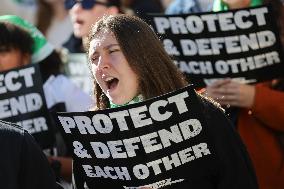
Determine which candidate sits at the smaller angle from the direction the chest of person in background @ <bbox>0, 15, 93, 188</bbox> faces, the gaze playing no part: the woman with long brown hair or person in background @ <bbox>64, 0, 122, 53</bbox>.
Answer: the woman with long brown hair

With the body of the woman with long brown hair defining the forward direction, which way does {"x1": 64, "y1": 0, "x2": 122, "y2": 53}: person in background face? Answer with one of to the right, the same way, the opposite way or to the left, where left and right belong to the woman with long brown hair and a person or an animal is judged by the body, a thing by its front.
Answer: the same way

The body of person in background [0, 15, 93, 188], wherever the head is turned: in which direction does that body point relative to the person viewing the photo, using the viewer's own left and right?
facing the viewer and to the left of the viewer

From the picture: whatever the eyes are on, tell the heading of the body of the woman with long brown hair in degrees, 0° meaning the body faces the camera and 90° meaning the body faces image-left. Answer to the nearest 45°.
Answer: approximately 45°

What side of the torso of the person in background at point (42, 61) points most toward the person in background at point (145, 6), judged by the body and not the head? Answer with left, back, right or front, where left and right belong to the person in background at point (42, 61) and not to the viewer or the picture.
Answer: back

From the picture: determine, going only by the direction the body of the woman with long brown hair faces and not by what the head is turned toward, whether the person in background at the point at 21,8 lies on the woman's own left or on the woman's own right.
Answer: on the woman's own right

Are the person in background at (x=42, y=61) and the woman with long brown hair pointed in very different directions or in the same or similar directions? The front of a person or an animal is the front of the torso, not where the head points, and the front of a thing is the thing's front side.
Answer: same or similar directions

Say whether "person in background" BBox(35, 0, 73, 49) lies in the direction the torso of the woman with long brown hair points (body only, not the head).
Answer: no

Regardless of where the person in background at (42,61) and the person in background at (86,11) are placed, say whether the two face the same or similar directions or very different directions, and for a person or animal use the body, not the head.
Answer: same or similar directions

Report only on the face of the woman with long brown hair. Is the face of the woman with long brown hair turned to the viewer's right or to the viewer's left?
to the viewer's left

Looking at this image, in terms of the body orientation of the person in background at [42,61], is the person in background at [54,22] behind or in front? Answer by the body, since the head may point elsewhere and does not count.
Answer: behind

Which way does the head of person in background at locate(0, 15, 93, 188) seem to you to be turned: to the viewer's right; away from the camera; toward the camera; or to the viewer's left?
toward the camera

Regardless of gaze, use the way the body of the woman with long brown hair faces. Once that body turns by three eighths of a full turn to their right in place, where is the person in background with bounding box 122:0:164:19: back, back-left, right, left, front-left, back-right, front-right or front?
front

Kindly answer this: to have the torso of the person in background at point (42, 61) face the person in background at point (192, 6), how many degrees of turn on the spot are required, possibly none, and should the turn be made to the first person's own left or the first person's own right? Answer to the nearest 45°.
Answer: approximately 135° to the first person's own left

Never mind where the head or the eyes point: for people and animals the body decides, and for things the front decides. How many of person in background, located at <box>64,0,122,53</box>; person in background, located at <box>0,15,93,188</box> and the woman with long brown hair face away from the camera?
0
